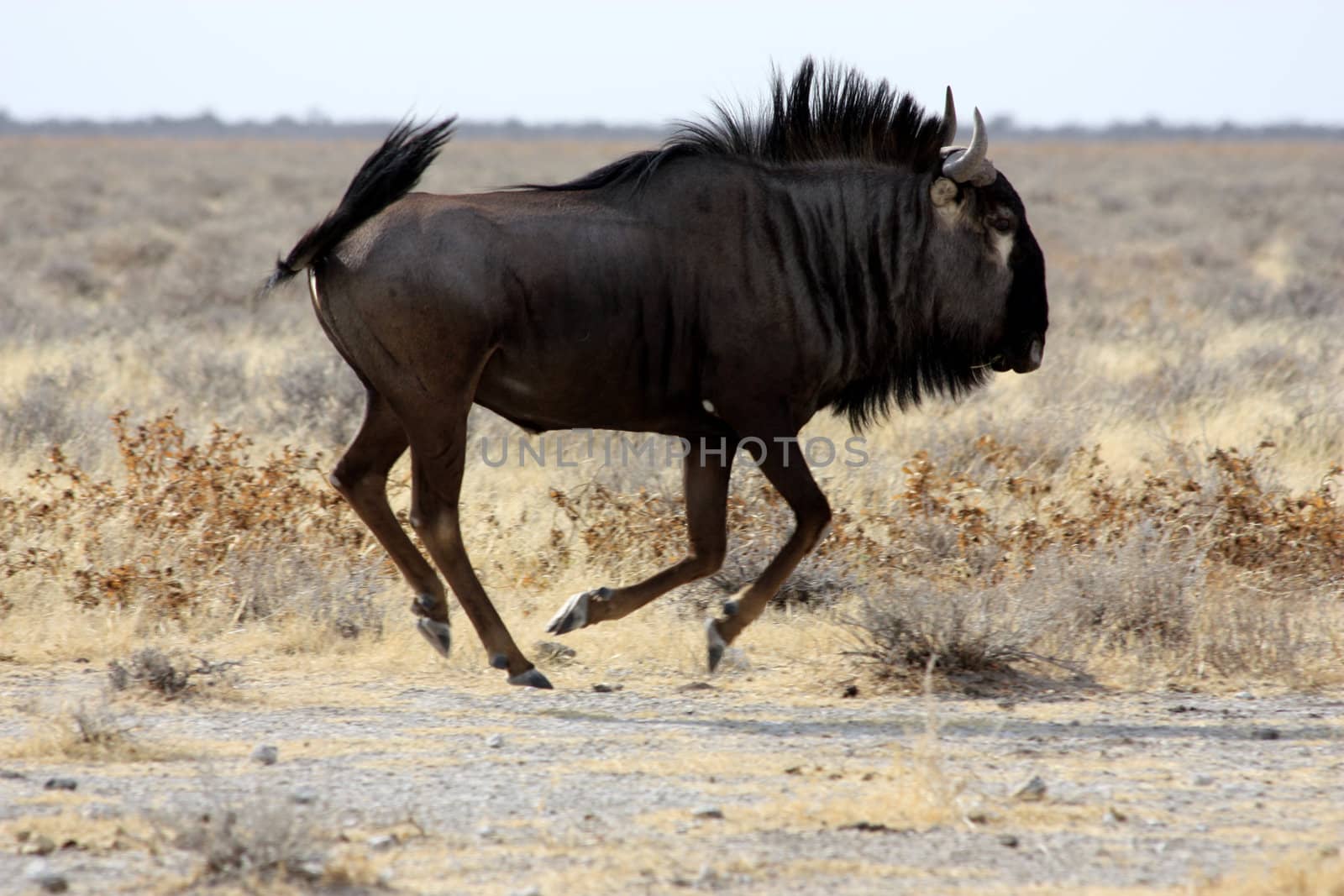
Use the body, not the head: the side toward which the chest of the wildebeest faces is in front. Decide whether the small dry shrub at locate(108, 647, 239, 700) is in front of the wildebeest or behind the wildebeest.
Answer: behind

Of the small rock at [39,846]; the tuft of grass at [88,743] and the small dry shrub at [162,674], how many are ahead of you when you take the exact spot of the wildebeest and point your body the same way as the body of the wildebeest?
0

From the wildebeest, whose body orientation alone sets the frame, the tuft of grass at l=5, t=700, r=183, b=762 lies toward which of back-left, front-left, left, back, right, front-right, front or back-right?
back-right

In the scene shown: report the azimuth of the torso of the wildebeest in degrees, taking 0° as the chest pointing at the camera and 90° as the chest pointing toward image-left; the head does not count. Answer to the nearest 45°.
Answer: approximately 270°

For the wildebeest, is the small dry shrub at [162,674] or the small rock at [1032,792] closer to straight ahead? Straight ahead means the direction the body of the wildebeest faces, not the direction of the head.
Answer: the small rock

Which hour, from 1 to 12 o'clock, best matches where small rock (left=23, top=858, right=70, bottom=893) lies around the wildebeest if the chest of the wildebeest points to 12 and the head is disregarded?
The small rock is roughly at 4 o'clock from the wildebeest.
